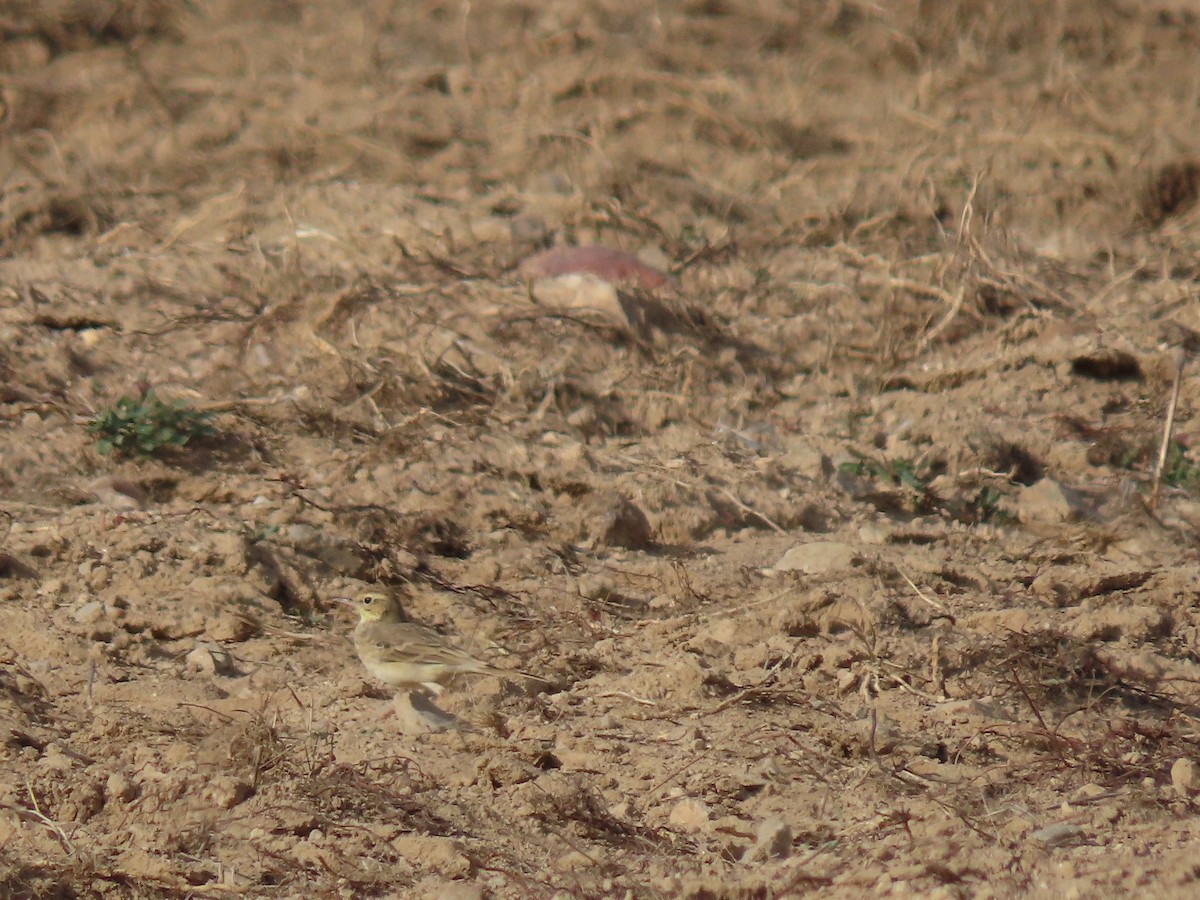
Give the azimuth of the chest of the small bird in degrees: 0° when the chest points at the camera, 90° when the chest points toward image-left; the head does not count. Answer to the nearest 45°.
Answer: approximately 90°

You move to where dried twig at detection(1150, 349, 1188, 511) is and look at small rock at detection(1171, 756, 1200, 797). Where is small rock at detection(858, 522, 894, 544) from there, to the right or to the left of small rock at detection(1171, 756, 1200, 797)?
right

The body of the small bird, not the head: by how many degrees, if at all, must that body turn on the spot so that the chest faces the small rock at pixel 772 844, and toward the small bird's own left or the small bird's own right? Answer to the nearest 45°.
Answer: approximately 135° to the small bird's own left

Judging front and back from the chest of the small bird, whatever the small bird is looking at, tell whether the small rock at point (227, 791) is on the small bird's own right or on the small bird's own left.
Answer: on the small bird's own left

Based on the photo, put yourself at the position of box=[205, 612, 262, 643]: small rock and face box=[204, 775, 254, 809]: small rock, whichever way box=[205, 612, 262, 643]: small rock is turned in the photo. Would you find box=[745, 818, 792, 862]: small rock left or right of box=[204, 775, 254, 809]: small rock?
left

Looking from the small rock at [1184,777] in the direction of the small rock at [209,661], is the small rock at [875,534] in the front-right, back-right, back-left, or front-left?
front-right

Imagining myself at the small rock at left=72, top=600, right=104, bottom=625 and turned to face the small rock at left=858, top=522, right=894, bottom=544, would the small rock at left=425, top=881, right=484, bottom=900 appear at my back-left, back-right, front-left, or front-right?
front-right

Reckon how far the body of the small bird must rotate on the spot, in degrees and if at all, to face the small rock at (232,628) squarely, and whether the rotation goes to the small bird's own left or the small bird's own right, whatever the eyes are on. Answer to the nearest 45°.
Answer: approximately 45° to the small bird's own right
